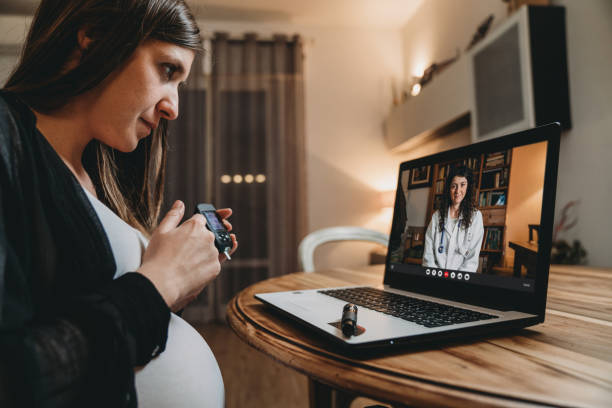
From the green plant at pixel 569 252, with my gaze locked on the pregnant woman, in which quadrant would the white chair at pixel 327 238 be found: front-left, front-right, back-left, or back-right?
front-right

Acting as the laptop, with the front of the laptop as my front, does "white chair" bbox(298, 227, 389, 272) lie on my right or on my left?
on my right

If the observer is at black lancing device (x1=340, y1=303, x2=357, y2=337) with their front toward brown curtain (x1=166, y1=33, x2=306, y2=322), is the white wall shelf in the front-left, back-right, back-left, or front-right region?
front-right

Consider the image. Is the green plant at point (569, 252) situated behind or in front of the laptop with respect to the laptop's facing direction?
behind

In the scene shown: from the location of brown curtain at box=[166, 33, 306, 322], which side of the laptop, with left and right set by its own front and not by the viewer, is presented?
right

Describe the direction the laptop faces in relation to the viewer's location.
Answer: facing the viewer and to the left of the viewer

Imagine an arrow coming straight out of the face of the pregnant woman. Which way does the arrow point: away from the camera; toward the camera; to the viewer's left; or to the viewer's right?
to the viewer's right

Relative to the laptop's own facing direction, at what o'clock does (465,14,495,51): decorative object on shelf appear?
The decorative object on shelf is roughly at 5 o'clock from the laptop.

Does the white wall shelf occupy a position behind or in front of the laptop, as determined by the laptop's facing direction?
behind

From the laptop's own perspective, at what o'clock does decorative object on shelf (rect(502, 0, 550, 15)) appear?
The decorative object on shelf is roughly at 5 o'clock from the laptop.
